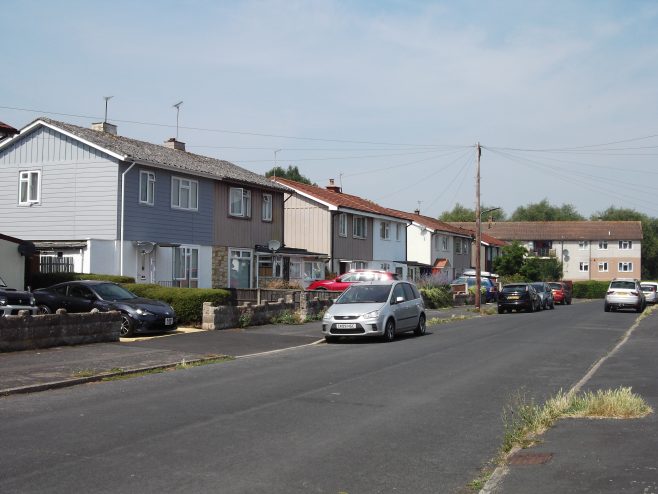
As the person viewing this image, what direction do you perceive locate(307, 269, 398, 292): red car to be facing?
facing to the left of the viewer

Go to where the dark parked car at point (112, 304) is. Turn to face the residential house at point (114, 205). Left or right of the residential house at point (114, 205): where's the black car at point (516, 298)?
right

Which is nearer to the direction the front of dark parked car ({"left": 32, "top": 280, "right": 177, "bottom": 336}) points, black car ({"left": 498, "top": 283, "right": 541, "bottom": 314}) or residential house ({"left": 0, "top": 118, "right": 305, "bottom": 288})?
the black car

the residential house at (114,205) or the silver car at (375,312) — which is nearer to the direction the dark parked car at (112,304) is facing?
the silver car

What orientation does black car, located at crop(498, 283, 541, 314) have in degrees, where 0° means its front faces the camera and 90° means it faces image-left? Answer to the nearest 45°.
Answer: approximately 225°

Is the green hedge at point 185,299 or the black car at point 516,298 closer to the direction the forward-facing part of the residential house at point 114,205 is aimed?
the green hedge

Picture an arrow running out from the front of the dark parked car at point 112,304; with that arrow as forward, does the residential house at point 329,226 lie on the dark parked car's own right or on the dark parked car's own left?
on the dark parked car's own left

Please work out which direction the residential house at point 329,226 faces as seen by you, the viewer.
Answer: facing the viewer and to the right of the viewer

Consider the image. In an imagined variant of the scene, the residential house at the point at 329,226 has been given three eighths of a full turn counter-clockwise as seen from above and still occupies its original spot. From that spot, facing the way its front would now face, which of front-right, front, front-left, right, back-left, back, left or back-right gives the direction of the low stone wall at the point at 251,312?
back

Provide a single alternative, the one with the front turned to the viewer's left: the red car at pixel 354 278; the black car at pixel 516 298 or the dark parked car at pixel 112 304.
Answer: the red car

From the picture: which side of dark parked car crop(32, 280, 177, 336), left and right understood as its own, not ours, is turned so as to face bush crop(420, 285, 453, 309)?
left

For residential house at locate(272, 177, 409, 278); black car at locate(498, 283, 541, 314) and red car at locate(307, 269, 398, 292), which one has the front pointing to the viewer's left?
the red car

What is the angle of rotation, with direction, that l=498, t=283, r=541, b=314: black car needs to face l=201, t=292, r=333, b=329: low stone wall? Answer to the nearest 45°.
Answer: approximately 180°

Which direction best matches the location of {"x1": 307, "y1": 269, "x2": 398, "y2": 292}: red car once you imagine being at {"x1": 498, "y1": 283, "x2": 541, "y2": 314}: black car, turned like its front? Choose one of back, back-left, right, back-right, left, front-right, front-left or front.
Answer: back
